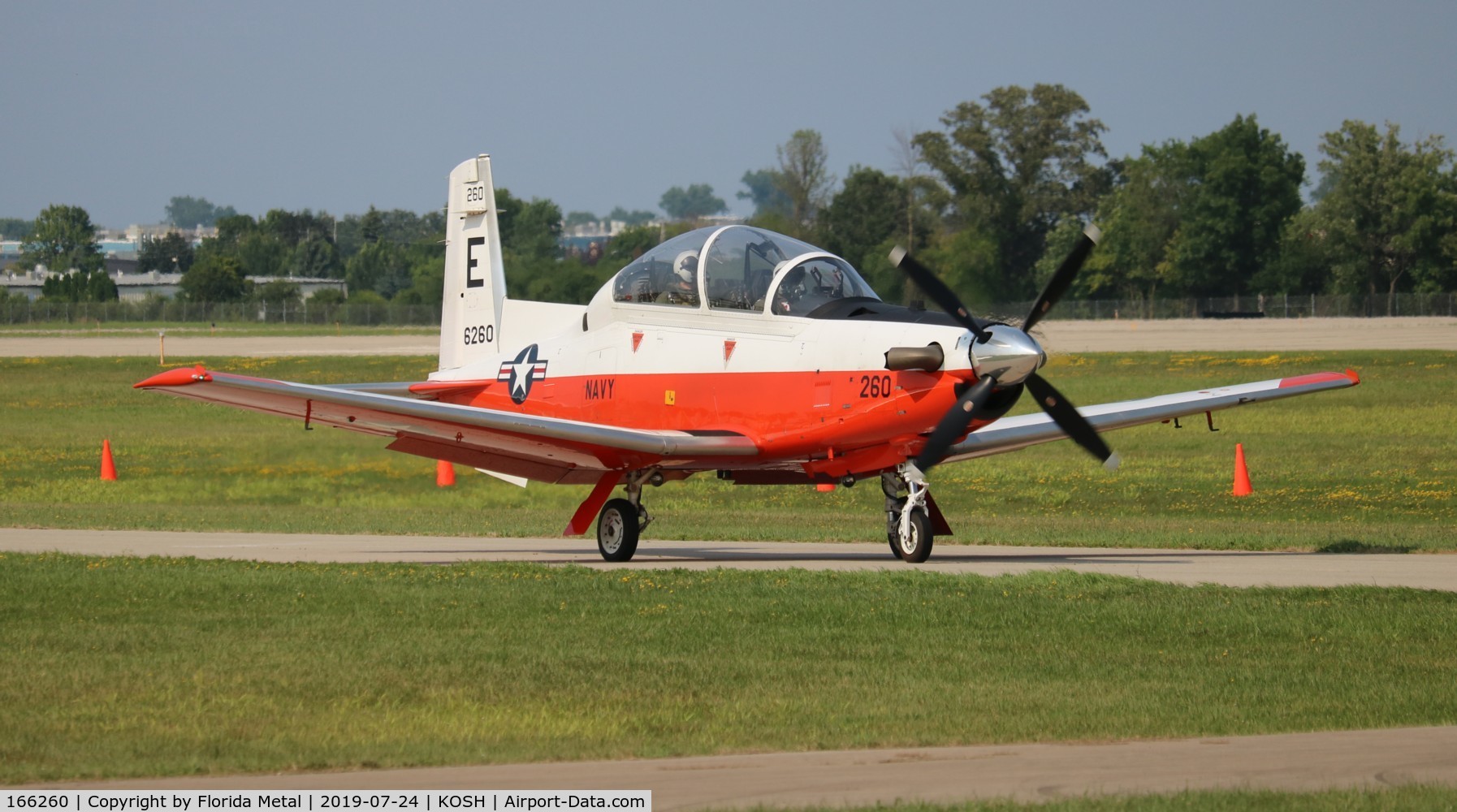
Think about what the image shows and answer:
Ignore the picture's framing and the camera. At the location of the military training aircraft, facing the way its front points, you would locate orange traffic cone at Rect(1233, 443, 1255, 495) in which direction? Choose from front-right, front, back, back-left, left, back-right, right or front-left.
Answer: left

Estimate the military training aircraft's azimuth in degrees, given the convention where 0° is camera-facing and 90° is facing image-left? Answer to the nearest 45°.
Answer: approximately 315°

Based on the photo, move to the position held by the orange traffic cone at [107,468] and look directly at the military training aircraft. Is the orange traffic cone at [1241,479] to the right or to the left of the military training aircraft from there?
left

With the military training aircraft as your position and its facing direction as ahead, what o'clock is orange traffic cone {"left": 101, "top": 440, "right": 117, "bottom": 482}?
The orange traffic cone is roughly at 6 o'clock from the military training aircraft.
